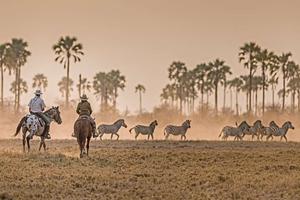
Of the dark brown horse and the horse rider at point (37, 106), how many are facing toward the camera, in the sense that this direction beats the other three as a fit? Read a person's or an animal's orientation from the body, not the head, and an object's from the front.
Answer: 0

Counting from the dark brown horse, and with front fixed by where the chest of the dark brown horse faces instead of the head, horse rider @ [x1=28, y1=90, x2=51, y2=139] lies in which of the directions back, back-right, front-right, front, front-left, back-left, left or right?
front-left

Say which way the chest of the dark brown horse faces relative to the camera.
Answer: away from the camera

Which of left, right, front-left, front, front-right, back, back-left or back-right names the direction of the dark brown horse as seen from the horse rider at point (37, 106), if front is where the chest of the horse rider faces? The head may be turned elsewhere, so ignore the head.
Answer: right
